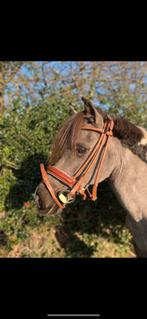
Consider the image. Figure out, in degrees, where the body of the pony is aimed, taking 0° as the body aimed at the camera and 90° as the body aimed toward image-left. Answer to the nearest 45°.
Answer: approximately 90°
